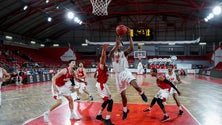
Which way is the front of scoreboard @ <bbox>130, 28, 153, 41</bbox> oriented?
toward the camera

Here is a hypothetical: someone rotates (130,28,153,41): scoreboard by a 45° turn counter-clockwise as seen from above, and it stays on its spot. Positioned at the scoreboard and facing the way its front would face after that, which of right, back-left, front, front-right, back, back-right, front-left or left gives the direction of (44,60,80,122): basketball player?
front-right

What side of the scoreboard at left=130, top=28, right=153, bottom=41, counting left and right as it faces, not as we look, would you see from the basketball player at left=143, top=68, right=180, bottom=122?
front
